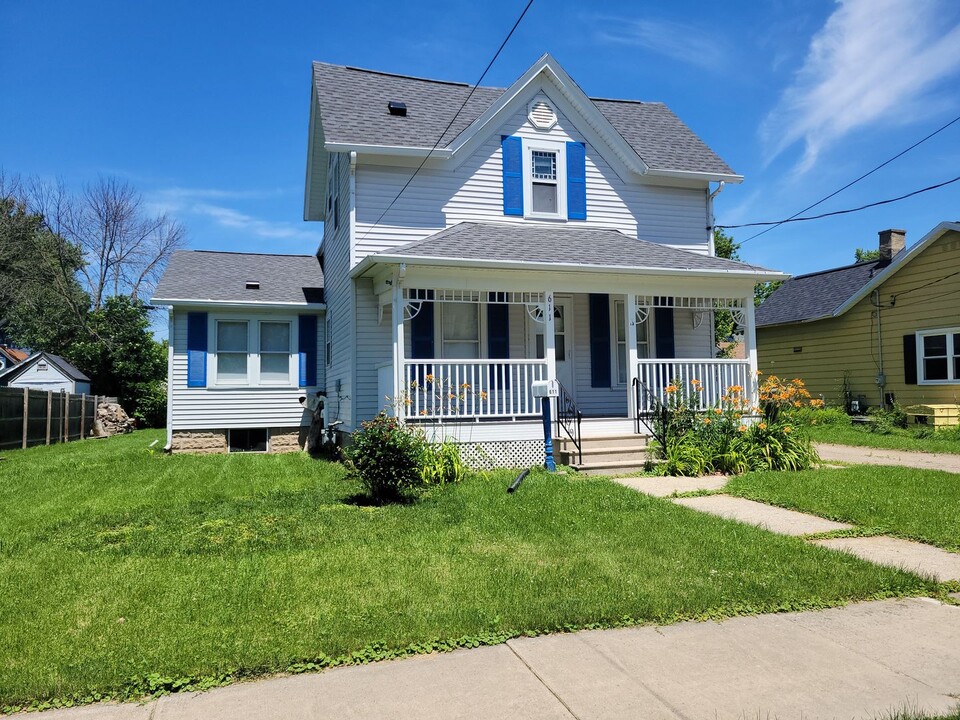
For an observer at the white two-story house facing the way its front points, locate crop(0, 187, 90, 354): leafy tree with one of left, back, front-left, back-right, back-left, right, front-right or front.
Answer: back-right

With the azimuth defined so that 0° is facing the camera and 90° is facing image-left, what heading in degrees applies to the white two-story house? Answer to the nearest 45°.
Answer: approximately 0°

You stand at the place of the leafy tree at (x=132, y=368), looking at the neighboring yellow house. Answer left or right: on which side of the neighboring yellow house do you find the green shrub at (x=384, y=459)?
right

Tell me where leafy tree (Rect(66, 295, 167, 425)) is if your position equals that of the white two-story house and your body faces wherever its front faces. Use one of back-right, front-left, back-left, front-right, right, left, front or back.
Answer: back-right

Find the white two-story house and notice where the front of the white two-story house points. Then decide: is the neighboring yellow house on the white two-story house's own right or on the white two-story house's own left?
on the white two-story house's own left

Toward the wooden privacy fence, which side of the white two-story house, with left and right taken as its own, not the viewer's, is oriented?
right
